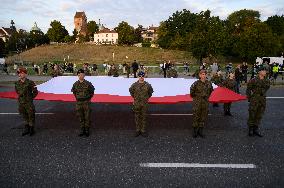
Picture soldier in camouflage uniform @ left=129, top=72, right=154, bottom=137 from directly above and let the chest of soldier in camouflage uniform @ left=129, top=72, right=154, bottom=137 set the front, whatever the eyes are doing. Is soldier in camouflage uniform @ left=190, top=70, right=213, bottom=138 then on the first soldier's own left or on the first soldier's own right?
on the first soldier's own left

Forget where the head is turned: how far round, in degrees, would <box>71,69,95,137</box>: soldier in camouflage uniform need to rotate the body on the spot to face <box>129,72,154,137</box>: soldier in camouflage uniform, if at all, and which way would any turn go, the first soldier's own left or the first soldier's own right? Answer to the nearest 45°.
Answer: approximately 90° to the first soldier's own left

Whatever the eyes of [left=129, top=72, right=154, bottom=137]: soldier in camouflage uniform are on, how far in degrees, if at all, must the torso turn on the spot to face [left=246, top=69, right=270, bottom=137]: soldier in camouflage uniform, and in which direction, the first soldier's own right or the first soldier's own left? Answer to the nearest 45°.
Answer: approximately 90° to the first soldier's own left

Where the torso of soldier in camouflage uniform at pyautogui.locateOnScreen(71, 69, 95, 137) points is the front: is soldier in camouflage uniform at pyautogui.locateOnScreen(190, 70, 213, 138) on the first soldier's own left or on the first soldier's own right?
on the first soldier's own left

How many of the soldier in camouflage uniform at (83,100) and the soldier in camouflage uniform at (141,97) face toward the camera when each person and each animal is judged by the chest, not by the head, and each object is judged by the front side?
2

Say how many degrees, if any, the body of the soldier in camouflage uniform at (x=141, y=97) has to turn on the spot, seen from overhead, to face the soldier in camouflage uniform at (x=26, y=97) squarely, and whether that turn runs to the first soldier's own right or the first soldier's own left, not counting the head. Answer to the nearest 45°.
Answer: approximately 90° to the first soldier's own right

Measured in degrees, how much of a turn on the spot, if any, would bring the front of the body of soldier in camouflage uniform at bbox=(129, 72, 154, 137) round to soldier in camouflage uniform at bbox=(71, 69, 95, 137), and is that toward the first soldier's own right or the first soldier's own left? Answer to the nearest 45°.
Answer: approximately 90° to the first soldier's own right

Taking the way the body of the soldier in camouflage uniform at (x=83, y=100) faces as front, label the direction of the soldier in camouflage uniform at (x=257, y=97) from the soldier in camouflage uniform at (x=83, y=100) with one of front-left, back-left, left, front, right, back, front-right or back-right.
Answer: left

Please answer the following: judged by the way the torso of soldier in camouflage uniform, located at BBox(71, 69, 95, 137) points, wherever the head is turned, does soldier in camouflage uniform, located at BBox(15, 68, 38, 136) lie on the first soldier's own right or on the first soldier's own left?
on the first soldier's own right

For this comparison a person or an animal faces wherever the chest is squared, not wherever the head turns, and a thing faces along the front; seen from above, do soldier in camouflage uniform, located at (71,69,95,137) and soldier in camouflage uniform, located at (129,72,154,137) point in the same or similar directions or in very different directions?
same or similar directions

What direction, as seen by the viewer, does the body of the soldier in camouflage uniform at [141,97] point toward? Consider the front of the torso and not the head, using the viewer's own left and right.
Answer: facing the viewer
